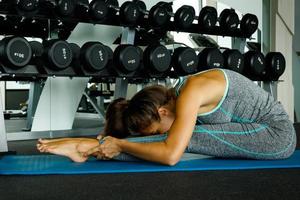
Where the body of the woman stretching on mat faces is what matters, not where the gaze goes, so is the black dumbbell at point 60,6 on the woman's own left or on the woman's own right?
on the woman's own right

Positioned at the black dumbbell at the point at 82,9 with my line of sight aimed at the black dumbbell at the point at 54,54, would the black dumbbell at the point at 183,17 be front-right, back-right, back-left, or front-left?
back-left

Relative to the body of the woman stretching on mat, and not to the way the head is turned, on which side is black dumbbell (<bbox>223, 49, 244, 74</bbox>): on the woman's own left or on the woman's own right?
on the woman's own right

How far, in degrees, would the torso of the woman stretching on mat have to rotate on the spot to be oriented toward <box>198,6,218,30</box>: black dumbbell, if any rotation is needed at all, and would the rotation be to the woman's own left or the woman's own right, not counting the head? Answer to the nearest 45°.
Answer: approximately 90° to the woman's own right

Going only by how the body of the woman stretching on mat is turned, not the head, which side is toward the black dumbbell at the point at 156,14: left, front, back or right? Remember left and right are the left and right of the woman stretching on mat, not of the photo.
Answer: right

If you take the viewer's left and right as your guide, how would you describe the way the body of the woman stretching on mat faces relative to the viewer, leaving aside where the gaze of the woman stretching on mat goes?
facing to the left of the viewer

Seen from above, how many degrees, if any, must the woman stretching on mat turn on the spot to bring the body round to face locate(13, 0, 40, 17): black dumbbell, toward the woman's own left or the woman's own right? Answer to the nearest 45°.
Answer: approximately 45° to the woman's own right

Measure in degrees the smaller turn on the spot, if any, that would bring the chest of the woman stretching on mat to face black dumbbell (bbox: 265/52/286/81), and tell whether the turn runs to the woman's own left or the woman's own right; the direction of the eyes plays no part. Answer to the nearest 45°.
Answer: approximately 90° to the woman's own right

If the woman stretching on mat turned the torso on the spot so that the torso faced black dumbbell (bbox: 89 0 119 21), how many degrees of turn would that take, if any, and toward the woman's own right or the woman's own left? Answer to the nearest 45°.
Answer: approximately 90° to the woman's own right
